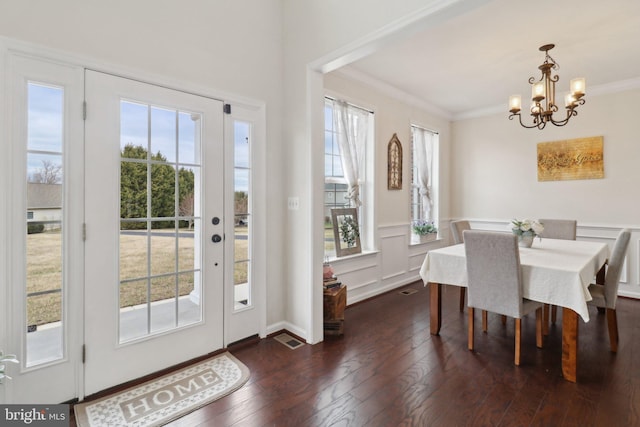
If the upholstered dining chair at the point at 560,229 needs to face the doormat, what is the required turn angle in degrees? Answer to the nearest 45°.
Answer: approximately 45° to its right

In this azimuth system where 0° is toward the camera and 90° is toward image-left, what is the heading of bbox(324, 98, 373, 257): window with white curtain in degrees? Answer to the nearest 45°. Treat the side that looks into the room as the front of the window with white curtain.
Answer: approximately 315°

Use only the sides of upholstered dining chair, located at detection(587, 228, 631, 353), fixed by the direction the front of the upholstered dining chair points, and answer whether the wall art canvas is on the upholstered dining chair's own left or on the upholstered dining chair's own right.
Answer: on the upholstered dining chair's own right

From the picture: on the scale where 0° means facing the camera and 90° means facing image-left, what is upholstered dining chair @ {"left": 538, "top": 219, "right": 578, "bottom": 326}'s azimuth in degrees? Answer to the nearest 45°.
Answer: approximately 0°

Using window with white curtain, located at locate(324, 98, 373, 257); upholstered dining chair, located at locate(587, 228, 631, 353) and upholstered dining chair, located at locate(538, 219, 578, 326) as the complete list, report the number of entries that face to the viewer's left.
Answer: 1

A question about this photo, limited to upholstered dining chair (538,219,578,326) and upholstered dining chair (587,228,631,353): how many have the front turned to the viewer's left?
1

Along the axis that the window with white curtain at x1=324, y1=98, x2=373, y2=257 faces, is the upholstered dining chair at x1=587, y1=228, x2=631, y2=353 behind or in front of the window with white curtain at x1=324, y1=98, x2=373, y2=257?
in front

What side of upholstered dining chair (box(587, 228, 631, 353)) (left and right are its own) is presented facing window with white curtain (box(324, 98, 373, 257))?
front

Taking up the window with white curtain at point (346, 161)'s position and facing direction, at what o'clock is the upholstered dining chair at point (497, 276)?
The upholstered dining chair is roughly at 12 o'clock from the window with white curtain.

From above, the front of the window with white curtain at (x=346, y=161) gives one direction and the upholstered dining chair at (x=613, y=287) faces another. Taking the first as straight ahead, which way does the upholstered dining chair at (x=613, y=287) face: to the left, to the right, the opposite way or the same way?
the opposite way

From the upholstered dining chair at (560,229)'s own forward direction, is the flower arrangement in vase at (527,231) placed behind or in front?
in front

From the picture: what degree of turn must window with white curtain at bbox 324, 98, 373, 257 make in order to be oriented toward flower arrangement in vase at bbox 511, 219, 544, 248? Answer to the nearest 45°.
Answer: approximately 45° to its left

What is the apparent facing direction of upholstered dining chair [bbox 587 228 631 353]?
to the viewer's left

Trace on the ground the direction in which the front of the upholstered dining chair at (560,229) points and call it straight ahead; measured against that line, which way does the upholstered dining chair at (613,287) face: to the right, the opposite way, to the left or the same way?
to the right

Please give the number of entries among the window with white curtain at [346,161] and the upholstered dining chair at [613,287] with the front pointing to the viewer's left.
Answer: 1
